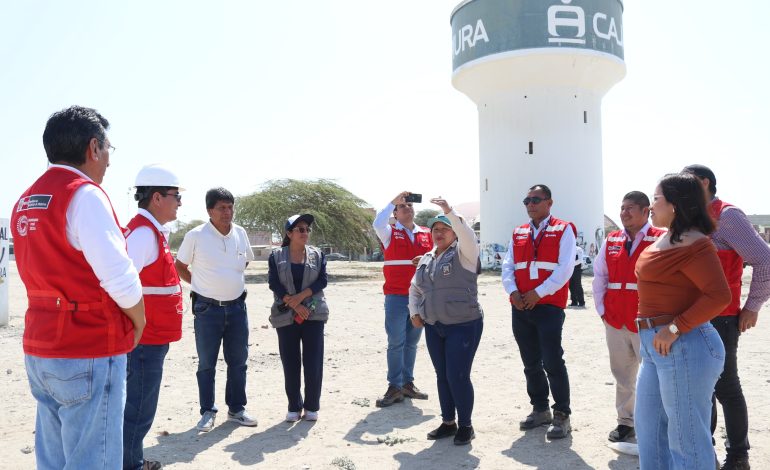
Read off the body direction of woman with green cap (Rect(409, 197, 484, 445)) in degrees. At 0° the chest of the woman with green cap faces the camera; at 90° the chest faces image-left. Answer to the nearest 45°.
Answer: approximately 45°

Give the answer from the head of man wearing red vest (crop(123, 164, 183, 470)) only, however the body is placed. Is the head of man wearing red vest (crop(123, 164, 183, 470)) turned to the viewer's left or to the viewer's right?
to the viewer's right

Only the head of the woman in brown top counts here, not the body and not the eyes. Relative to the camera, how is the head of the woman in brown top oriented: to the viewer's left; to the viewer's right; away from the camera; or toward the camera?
to the viewer's left

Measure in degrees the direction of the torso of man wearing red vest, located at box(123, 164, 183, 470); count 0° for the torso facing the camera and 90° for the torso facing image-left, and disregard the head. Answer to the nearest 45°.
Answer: approximately 270°

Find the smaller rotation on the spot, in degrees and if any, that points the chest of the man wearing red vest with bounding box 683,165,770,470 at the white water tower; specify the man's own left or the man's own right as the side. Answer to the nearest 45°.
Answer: approximately 90° to the man's own right

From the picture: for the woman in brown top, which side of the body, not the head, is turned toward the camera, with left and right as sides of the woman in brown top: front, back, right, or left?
left

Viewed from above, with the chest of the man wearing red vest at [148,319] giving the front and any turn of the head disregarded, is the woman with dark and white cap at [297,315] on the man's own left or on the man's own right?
on the man's own left

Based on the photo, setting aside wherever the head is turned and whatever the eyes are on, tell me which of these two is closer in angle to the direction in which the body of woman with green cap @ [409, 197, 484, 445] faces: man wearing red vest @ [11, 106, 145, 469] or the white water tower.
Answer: the man wearing red vest

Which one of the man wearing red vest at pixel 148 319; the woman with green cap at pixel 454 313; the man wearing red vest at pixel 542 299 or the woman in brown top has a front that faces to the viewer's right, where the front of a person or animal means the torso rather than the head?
the man wearing red vest at pixel 148 319

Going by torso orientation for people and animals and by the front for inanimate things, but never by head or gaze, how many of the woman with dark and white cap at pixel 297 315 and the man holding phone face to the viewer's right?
0

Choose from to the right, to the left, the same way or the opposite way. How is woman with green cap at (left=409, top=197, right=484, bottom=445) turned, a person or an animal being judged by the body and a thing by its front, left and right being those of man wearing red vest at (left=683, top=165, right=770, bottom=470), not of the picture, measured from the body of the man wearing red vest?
to the left

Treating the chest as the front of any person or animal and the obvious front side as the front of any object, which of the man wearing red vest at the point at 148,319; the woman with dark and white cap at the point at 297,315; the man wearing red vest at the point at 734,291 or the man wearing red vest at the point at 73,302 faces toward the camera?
the woman with dark and white cap

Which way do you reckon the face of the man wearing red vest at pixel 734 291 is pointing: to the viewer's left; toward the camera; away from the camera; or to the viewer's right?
to the viewer's left

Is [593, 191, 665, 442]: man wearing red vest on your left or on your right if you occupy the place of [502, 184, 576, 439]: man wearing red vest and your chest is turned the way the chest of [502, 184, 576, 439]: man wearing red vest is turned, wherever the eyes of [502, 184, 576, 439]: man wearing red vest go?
on your left

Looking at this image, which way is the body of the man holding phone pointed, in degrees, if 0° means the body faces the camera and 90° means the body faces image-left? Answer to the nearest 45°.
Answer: approximately 0°

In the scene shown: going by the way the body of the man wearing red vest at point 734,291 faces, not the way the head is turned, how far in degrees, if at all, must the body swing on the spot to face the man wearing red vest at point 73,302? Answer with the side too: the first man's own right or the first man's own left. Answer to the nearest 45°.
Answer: approximately 45° to the first man's own left
